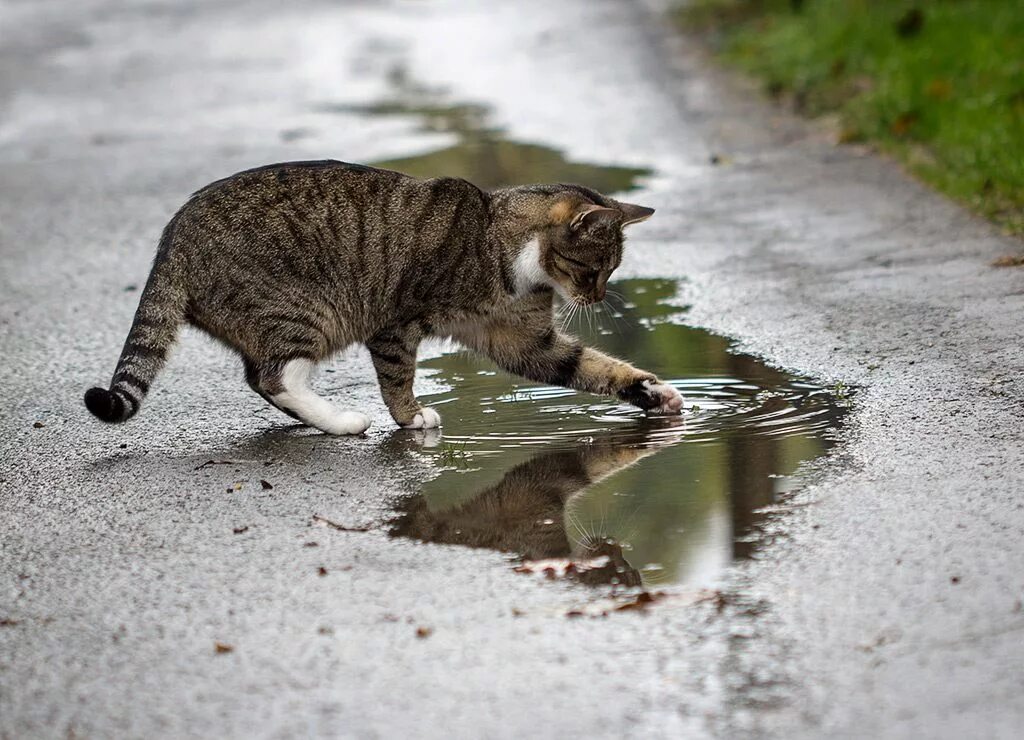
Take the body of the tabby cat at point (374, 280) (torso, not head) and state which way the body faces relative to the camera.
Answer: to the viewer's right

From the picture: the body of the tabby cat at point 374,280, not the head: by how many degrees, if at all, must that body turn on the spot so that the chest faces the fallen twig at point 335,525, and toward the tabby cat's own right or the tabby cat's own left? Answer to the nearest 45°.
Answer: approximately 90° to the tabby cat's own right

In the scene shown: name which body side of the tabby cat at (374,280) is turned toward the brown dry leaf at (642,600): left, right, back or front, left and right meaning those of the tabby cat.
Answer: right

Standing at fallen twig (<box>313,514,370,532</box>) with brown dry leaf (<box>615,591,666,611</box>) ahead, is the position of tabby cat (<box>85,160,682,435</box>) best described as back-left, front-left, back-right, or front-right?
back-left

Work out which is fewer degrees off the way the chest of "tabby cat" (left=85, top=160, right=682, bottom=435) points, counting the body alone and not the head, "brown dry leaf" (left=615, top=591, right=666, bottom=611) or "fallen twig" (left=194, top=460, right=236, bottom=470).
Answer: the brown dry leaf

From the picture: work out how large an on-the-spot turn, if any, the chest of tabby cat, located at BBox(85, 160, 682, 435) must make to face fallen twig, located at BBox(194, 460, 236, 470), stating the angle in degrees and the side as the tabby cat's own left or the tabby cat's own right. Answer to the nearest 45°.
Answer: approximately 135° to the tabby cat's own right

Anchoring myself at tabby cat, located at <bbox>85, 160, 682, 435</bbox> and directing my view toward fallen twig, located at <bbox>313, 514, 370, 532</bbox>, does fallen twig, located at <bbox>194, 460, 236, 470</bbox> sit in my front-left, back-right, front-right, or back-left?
front-right

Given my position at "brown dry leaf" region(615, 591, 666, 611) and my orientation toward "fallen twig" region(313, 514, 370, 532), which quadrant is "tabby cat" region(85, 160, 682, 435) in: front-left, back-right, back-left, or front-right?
front-right
